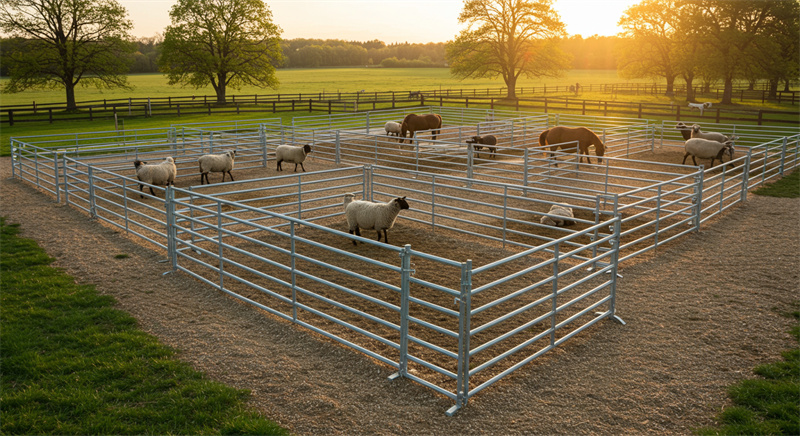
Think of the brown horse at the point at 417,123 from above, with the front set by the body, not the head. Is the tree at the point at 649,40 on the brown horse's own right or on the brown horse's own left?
on the brown horse's own right

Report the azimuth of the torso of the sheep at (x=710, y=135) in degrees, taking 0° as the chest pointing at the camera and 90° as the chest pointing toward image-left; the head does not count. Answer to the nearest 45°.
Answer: approximately 90°

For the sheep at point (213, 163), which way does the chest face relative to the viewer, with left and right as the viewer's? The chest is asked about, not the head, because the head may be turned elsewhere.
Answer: facing to the right of the viewer

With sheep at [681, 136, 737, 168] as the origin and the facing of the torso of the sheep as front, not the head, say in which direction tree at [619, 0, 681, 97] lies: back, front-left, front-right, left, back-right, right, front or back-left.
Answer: left

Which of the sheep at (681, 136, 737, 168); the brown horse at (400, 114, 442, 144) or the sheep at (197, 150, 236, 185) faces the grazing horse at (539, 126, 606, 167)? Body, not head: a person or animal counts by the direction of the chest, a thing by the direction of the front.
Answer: the sheep at (197, 150, 236, 185)

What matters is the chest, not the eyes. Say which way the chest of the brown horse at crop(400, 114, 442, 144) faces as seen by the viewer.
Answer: to the viewer's left

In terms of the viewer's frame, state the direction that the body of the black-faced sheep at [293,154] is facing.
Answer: to the viewer's right

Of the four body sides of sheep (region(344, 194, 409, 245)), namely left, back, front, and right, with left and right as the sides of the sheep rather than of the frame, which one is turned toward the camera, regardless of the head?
right

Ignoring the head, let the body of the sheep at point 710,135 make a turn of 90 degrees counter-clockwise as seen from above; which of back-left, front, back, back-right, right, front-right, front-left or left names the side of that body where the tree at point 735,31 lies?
back

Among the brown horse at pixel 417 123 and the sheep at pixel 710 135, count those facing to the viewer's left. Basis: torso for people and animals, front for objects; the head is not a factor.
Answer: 2

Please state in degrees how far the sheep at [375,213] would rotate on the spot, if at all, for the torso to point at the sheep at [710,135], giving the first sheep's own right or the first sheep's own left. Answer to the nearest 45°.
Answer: approximately 45° to the first sheep's own left

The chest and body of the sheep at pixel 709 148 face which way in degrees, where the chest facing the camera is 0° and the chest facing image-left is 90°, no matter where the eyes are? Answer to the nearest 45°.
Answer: approximately 270°

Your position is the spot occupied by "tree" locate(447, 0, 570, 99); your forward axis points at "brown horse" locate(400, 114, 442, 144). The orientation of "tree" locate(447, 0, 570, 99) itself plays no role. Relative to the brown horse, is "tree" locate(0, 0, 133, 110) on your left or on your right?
right

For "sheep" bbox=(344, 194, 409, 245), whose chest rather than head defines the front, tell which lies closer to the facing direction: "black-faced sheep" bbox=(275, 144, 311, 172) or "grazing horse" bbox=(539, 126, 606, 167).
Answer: the grazing horse

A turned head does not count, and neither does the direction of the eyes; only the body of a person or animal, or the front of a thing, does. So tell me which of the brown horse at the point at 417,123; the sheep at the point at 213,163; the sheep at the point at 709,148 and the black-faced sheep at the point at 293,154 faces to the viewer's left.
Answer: the brown horse

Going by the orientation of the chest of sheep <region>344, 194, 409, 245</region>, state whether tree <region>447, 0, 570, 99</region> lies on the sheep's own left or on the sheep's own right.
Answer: on the sheep's own left

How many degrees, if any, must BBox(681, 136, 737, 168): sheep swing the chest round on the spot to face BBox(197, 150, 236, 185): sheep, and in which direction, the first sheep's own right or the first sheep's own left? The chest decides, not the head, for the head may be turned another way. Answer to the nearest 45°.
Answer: approximately 135° to the first sheep's own right
